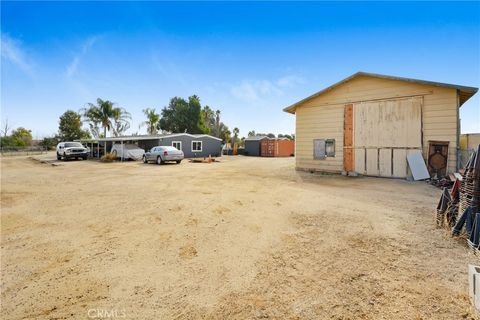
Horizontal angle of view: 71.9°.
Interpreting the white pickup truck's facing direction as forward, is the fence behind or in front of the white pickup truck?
behind

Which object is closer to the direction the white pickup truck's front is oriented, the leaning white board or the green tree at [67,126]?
the leaning white board

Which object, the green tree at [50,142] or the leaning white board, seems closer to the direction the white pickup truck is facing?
the leaning white board

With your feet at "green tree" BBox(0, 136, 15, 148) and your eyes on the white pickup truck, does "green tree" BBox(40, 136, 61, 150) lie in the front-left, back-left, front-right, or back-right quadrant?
front-left

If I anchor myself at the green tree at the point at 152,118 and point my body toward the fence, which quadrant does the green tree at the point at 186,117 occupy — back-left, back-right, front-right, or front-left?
back-left

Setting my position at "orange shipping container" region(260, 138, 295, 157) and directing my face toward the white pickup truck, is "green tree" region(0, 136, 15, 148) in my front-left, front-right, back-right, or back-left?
front-right

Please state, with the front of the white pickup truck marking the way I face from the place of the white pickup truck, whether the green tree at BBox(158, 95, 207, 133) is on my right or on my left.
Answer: on my left

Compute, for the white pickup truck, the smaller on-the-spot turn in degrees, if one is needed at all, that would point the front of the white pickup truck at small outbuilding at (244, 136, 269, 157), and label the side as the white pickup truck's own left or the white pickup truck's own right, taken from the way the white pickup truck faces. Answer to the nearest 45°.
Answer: approximately 45° to the white pickup truck's own left
